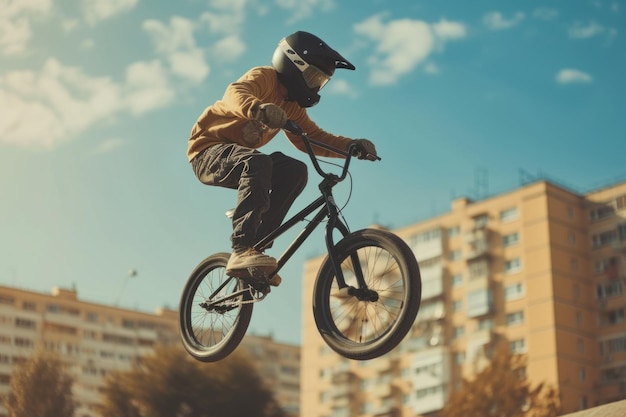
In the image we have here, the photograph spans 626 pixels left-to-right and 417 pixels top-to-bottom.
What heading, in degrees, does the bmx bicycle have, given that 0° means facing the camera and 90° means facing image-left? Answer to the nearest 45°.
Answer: approximately 315°
